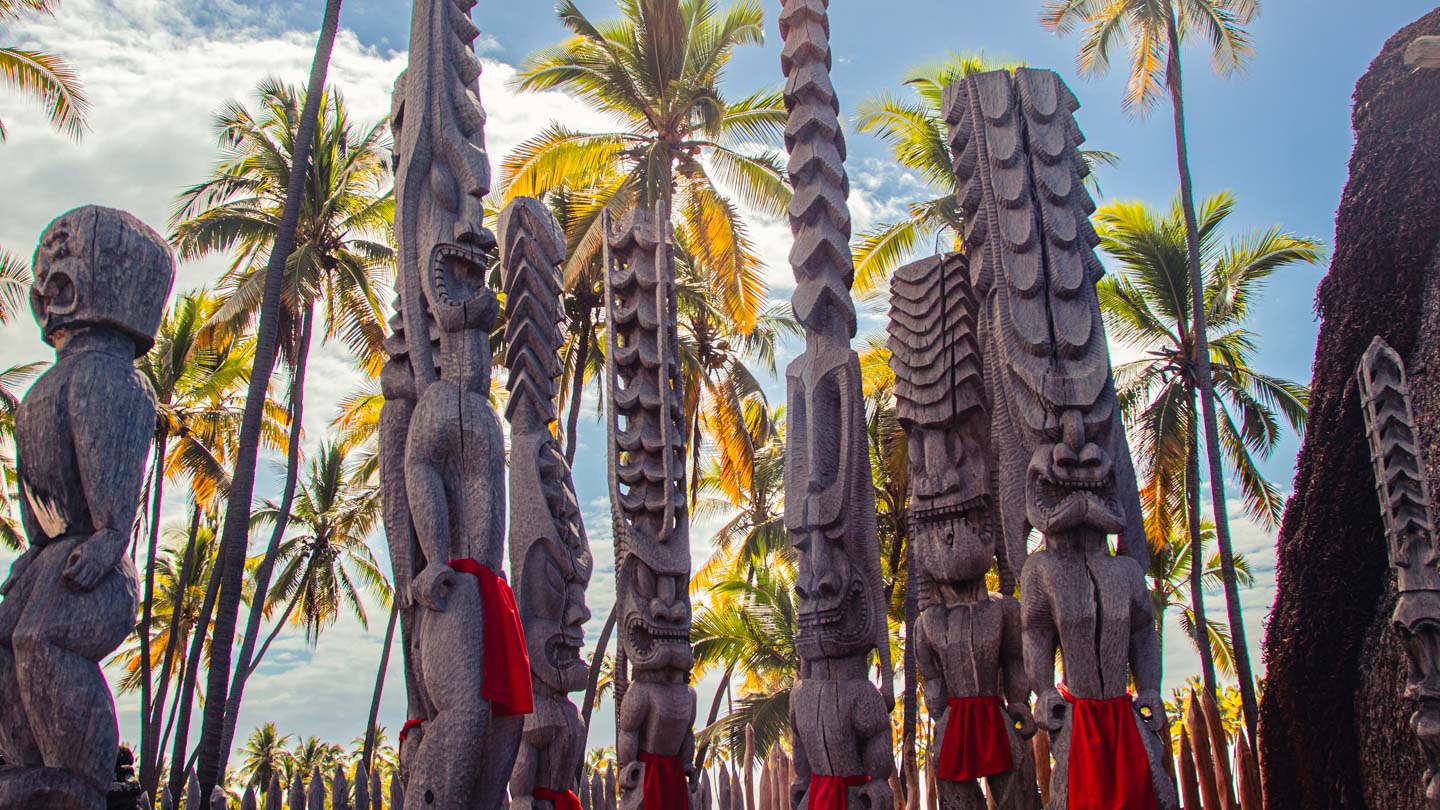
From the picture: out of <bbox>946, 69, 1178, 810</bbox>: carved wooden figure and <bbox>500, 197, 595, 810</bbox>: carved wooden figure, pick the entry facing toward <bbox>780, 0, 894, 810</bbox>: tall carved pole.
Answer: <bbox>500, 197, 595, 810</bbox>: carved wooden figure

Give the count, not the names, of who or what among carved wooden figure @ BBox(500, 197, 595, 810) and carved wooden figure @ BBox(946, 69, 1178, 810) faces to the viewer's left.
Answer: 0

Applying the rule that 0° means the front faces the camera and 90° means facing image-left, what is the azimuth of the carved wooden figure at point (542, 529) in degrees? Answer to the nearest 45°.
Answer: approximately 315°

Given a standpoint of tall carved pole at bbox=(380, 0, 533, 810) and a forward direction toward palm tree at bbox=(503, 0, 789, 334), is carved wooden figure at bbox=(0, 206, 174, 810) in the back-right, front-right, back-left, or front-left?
back-left

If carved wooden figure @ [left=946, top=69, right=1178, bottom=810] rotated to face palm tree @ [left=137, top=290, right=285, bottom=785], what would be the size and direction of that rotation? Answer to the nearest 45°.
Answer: approximately 135° to its right

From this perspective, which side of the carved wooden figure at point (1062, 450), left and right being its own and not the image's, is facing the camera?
front

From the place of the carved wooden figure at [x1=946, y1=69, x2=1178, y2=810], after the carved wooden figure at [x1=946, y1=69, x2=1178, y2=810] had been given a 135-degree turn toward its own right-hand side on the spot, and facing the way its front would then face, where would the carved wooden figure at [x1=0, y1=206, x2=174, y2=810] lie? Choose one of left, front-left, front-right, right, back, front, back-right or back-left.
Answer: left
